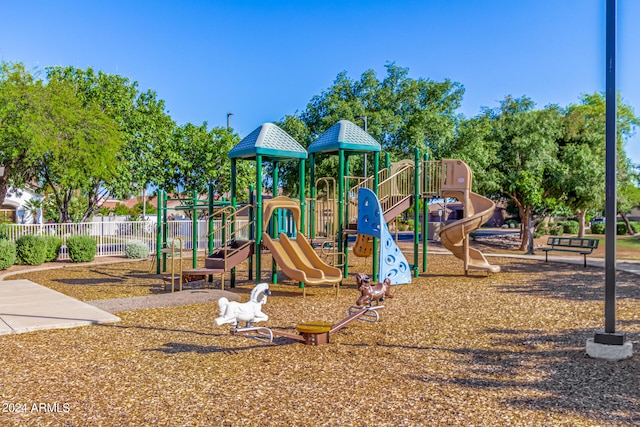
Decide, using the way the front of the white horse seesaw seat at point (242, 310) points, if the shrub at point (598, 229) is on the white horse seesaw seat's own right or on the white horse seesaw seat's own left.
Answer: on the white horse seesaw seat's own left

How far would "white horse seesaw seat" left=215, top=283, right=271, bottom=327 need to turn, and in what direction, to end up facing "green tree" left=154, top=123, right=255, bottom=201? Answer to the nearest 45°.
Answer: approximately 90° to its left

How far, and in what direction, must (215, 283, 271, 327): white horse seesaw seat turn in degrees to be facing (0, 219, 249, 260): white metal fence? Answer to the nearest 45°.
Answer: approximately 90° to its left

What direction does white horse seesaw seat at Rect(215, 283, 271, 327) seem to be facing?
to the viewer's right

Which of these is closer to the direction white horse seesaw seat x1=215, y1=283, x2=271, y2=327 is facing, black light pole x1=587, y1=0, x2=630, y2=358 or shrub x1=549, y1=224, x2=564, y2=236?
the black light pole

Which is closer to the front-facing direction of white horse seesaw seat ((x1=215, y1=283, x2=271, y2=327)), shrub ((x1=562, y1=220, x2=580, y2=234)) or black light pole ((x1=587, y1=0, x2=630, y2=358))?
the black light pole
